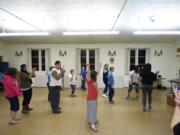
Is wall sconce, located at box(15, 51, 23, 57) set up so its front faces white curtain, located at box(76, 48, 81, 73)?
no

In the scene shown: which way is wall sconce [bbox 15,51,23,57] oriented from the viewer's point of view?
toward the camera

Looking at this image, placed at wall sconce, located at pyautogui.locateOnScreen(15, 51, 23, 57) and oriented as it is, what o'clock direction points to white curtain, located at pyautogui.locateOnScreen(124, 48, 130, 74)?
The white curtain is roughly at 10 o'clock from the wall sconce.

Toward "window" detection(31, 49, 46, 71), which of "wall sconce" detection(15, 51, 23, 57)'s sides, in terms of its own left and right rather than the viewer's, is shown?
left

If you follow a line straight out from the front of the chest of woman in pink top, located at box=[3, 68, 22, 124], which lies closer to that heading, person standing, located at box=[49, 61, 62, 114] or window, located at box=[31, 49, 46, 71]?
the person standing

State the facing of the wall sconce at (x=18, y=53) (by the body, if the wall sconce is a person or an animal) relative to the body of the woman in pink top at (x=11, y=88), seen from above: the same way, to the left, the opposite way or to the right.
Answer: to the right

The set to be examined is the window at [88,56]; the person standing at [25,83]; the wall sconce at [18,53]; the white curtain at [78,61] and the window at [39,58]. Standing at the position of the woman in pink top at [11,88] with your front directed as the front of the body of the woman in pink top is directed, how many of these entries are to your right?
0

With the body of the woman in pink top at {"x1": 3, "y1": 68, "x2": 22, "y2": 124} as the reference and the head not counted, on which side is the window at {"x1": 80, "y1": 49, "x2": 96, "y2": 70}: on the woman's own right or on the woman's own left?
on the woman's own left

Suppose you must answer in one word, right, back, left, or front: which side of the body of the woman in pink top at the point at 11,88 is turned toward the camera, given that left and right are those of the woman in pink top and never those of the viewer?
right

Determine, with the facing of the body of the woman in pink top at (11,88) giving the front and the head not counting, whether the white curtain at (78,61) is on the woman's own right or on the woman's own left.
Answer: on the woman's own left

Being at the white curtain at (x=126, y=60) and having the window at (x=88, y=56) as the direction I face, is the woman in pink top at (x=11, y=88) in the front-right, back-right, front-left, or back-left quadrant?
front-left

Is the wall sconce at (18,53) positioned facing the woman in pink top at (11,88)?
yes

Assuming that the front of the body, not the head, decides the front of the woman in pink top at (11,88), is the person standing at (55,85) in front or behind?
in front

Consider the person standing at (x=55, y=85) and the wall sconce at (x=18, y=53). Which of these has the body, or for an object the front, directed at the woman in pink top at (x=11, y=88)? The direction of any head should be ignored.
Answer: the wall sconce

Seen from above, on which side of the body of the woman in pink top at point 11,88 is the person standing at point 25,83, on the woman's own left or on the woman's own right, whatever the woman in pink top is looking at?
on the woman's own left
